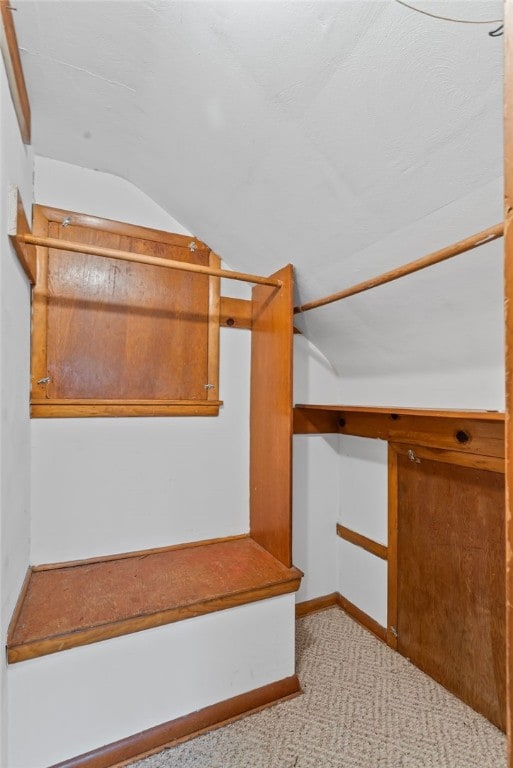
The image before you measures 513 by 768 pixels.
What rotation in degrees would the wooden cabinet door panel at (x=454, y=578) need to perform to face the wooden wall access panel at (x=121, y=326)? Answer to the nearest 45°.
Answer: approximately 45° to its right

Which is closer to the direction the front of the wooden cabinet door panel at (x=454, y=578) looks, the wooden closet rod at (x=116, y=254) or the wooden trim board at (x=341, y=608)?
the wooden closet rod

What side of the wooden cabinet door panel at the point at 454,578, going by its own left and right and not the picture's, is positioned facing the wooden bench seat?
front

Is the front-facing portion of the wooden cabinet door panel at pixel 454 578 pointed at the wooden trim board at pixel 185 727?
yes

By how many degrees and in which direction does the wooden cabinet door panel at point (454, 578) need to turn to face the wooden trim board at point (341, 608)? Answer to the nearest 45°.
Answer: approximately 90° to its right

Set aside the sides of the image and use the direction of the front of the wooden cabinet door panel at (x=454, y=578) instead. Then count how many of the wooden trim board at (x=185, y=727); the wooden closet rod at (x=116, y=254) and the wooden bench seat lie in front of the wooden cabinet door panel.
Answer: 3

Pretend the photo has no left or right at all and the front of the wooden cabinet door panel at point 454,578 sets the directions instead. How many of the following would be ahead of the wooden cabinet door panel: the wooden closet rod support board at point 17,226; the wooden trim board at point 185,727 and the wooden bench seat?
3

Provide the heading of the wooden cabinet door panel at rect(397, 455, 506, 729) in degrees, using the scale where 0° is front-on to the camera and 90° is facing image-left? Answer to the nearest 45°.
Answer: approximately 45°

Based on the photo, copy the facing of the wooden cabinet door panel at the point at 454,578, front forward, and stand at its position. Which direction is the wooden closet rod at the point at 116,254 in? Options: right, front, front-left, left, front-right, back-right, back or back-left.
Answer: front

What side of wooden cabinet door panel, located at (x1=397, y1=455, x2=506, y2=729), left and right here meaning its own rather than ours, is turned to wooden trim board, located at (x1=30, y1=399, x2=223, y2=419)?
front

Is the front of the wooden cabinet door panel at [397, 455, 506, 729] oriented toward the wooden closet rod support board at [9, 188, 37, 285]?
yes
